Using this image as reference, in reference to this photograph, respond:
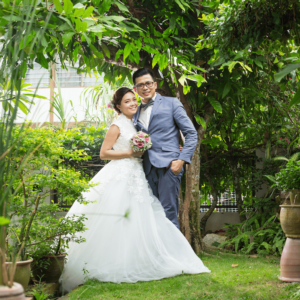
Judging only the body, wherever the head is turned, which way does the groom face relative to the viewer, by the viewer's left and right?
facing the viewer and to the left of the viewer

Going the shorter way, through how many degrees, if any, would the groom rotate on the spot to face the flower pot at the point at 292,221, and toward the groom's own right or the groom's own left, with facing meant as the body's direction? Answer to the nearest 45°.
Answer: approximately 90° to the groom's own left

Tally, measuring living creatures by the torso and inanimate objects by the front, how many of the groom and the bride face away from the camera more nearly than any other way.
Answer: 0

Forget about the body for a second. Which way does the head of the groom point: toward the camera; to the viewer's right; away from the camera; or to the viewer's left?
toward the camera

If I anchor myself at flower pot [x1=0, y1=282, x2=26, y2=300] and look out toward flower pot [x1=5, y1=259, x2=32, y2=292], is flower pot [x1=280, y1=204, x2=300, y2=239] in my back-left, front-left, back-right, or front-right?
front-right

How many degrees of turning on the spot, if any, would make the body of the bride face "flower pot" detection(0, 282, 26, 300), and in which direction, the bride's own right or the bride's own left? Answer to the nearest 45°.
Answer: approximately 45° to the bride's own right

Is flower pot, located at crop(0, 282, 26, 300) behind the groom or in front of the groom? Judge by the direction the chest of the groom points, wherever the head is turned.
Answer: in front

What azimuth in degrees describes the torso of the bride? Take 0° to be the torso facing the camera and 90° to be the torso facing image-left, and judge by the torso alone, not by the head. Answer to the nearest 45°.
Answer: approximately 315°

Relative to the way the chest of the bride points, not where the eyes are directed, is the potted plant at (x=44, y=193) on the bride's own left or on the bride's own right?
on the bride's own right

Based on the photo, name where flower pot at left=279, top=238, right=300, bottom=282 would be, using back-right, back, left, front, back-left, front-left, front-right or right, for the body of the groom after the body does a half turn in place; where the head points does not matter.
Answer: right
